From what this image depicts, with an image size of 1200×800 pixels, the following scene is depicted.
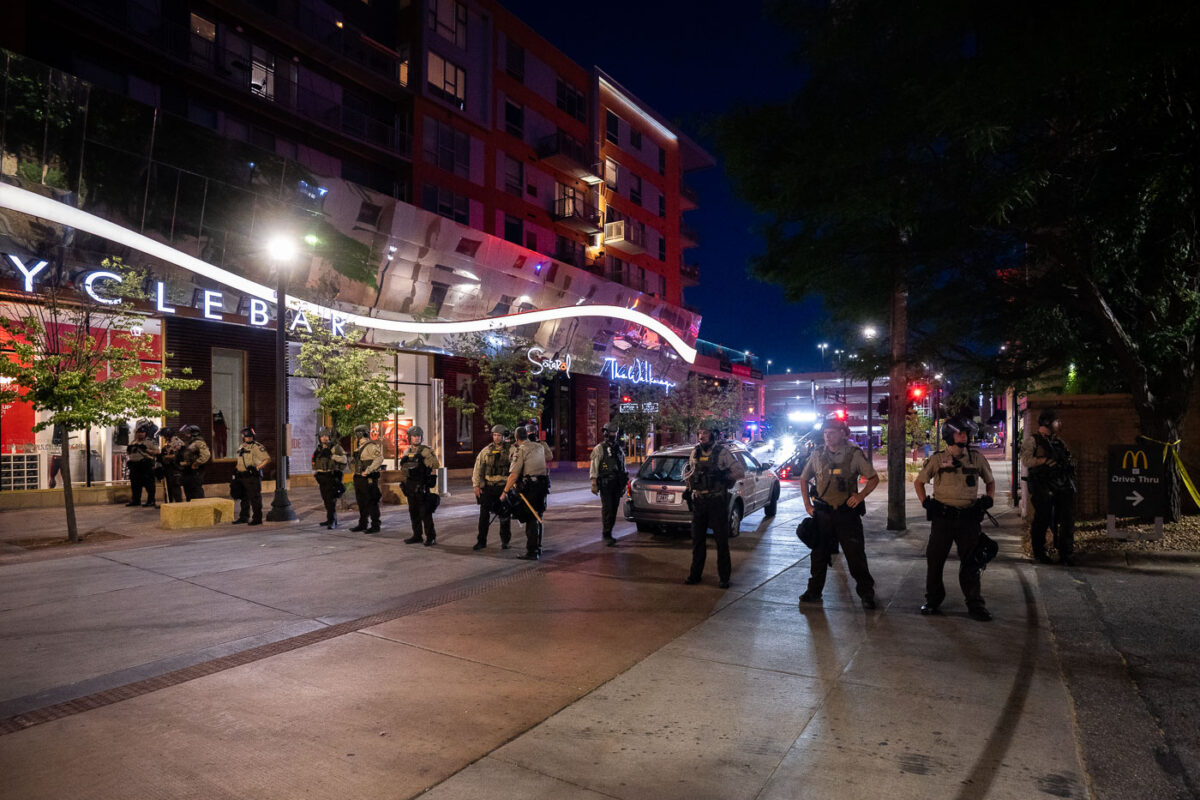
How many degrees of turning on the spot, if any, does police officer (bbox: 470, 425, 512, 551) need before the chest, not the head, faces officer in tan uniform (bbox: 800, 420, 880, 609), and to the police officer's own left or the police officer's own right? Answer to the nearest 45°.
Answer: approximately 45° to the police officer's own left

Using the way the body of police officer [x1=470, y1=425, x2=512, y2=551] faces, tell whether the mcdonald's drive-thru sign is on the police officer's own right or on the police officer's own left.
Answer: on the police officer's own left

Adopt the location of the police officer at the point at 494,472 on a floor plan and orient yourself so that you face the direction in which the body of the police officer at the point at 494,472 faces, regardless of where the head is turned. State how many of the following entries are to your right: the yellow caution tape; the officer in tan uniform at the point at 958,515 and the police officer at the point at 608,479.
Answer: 0

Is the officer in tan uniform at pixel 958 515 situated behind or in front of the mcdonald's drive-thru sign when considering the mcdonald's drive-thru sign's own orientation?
in front

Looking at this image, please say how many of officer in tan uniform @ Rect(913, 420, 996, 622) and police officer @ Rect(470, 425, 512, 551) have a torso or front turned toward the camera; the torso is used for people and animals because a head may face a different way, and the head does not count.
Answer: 2

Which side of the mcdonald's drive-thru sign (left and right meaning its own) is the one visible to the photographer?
front

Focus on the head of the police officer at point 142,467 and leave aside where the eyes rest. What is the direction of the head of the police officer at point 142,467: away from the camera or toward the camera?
toward the camera

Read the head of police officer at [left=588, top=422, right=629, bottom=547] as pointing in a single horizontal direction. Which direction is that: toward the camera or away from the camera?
toward the camera

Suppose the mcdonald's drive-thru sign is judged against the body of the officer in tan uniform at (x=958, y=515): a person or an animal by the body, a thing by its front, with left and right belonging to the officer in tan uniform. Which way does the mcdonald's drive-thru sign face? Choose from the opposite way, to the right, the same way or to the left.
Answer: the same way

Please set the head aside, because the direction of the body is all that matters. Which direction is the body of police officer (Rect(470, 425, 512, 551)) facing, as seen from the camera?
toward the camera

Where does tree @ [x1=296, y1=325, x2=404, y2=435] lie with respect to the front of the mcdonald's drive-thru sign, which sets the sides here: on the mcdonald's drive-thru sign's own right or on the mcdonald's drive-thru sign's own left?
on the mcdonald's drive-thru sign's own right

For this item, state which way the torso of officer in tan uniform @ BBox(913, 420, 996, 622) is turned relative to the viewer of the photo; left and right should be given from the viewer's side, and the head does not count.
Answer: facing the viewer

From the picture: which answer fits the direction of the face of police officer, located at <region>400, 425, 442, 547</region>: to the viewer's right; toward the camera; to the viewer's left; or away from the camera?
toward the camera

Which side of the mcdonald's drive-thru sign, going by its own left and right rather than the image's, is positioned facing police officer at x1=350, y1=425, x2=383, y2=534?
right
